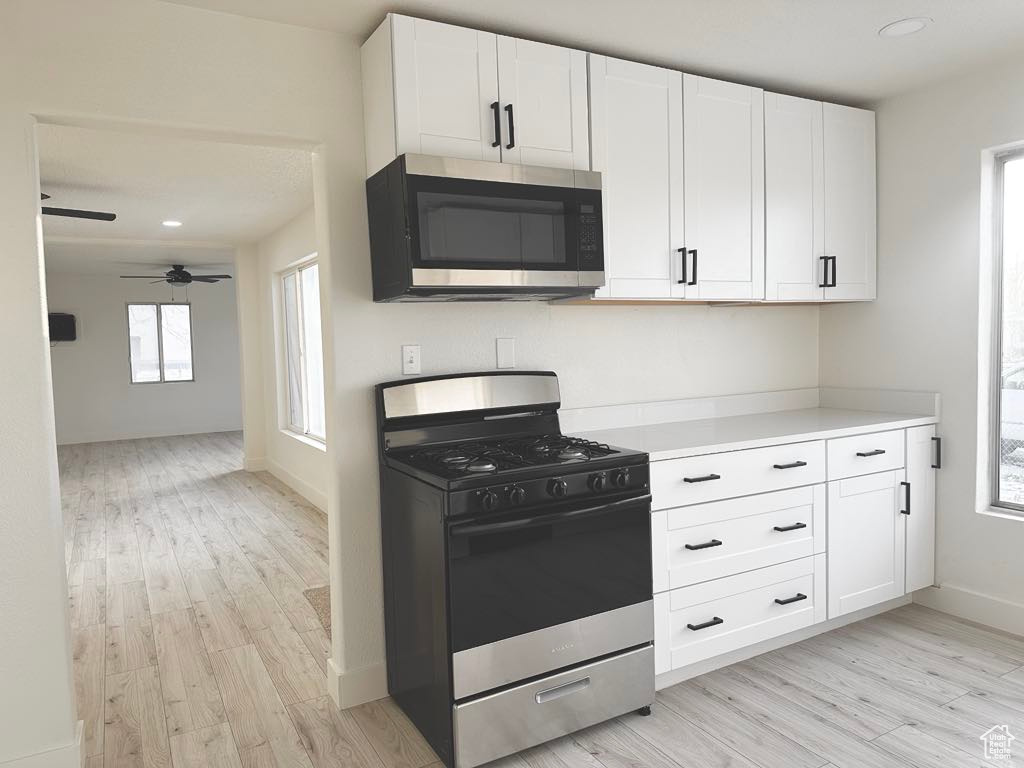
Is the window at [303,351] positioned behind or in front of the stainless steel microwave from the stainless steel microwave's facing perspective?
behind

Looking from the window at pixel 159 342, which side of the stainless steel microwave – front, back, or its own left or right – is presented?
back

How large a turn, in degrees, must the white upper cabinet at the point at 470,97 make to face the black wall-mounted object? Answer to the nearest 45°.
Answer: approximately 180°

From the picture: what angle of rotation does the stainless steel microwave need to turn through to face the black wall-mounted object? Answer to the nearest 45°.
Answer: approximately 180°

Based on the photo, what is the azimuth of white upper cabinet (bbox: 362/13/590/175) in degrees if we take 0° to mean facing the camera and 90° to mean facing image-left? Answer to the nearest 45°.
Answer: approximately 315°

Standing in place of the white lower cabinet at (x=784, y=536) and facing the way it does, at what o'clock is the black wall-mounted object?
The black wall-mounted object is roughly at 5 o'clock from the white lower cabinet.

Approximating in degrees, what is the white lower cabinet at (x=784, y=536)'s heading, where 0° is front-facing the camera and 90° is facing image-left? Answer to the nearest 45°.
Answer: approximately 315°

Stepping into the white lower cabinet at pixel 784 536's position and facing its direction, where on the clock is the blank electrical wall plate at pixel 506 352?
The blank electrical wall plate is roughly at 4 o'clock from the white lower cabinet.

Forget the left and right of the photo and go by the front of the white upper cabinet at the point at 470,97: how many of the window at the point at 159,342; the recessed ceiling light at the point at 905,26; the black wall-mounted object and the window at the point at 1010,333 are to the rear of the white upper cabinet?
2
